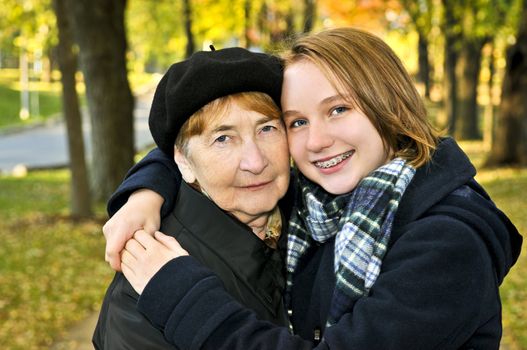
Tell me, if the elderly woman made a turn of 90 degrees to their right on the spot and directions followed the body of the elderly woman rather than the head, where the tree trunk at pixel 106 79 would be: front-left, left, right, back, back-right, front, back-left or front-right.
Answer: back-right

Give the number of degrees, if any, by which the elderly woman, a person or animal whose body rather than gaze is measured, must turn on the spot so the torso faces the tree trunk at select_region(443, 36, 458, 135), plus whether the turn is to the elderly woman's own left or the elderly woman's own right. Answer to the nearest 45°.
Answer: approximately 135° to the elderly woman's own left

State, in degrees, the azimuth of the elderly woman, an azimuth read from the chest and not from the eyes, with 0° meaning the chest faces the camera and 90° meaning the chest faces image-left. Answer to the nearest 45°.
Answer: approximately 315°

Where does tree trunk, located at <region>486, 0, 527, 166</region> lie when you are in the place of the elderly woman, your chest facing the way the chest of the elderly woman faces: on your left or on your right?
on your left

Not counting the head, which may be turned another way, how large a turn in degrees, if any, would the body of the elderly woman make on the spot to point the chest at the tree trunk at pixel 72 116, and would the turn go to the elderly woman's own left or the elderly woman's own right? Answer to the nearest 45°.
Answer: approximately 135° to the elderly woman's own left

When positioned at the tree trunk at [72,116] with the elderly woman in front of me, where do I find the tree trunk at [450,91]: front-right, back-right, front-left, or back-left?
back-left

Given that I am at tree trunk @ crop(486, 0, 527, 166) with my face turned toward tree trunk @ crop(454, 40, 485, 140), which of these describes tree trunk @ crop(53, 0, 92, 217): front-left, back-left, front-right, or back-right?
back-left
